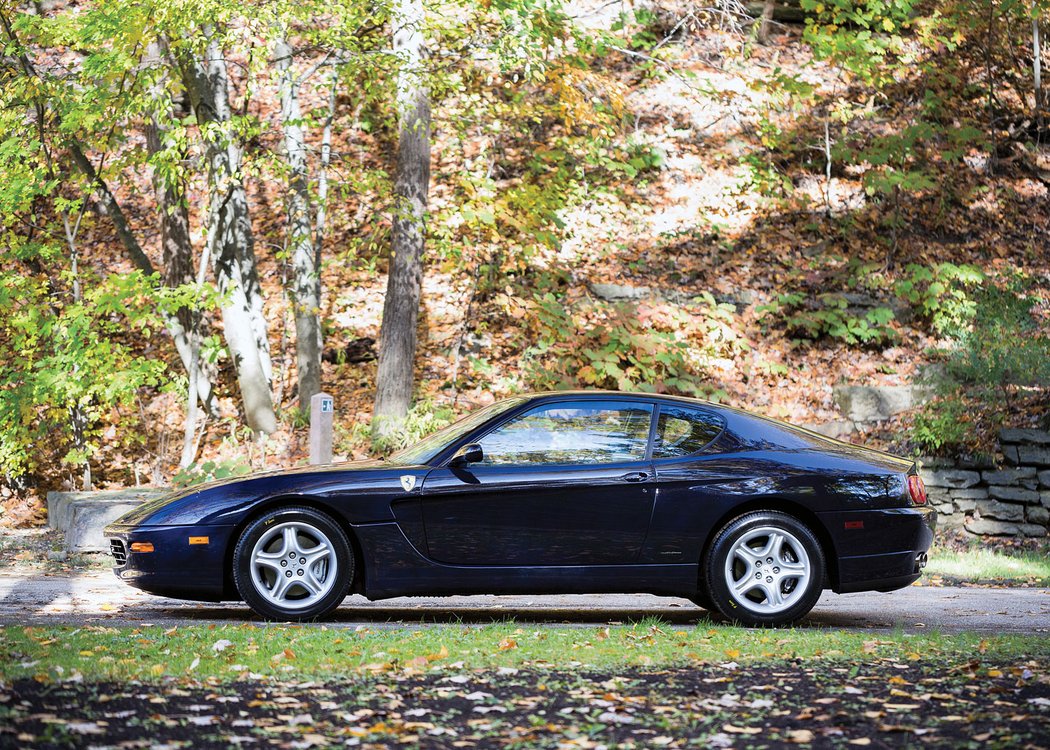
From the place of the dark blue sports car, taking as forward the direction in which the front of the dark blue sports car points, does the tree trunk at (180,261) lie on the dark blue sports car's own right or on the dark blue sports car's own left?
on the dark blue sports car's own right

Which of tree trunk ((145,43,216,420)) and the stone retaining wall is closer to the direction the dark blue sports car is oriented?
the tree trunk

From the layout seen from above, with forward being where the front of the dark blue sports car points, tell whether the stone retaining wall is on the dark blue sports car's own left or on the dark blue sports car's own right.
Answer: on the dark blue sports car's own right

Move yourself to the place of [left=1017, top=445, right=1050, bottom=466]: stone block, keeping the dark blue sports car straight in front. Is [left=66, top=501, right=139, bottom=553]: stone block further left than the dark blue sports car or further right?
right

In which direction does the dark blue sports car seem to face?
to the viewer's left

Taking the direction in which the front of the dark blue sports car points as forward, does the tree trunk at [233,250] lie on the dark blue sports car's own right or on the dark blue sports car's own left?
on the dark blue sports car's own right

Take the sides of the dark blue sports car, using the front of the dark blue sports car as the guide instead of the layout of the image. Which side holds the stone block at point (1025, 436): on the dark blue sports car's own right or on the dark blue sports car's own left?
on the dark blue sports car's own right

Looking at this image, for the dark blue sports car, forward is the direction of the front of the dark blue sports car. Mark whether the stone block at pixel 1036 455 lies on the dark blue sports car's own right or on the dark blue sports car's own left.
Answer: on the dark blue sports car's own right

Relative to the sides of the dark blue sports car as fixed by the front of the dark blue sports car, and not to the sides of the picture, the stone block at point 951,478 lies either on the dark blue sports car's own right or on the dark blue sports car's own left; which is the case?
on the dark blue sports car's own right

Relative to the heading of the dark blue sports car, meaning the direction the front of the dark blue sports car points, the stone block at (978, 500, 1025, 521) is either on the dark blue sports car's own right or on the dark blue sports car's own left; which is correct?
on the dark blue sports car's own right

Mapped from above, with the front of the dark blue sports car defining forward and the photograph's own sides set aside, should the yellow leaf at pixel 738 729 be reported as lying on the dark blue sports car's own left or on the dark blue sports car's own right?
on the dark blue sports car's own left

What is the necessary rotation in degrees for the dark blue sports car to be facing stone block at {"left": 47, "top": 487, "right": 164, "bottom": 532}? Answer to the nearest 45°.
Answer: approximately 45° to its right
